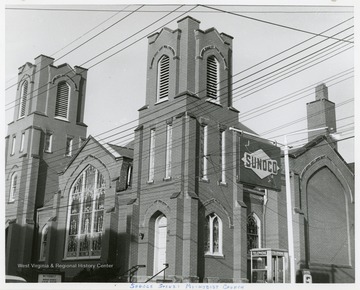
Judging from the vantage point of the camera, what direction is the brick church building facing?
facing the viewer and to the left of the viewer
